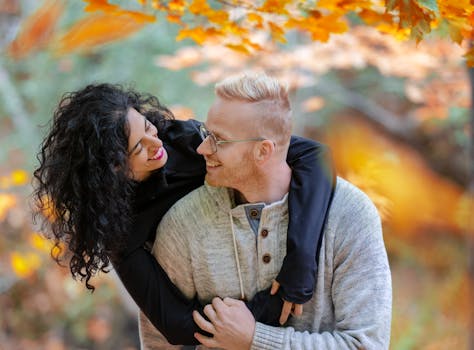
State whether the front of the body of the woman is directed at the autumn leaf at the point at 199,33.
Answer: no

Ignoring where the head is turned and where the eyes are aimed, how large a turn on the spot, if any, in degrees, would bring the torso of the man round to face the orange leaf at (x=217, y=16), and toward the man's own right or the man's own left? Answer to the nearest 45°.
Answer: approximately 180°

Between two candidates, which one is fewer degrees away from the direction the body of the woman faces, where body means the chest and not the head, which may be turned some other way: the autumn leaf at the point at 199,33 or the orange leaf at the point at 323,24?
the orange leaf

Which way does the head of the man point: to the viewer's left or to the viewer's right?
to the viewer's left

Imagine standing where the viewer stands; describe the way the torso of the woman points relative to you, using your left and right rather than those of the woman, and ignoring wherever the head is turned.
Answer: facing the viewer and to the right of the viewer

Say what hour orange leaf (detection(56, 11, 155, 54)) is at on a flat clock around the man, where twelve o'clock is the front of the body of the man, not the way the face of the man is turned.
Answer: The orange leaf is roughly at 5 o'clock from the man.

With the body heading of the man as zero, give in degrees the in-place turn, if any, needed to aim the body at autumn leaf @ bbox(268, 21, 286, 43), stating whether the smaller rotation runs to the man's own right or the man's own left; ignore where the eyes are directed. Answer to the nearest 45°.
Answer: approximately 180°

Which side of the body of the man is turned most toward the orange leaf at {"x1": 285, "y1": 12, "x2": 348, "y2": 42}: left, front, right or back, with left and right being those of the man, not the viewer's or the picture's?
back

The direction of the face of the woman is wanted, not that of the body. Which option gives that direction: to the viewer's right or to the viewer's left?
to the viewer's right

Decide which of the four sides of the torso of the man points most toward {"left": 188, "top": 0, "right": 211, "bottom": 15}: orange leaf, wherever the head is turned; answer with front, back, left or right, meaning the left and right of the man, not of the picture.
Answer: back

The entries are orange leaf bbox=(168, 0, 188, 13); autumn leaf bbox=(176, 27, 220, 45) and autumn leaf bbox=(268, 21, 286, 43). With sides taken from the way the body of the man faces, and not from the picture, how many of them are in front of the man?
0

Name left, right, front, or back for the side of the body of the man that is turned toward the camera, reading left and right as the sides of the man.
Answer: front
